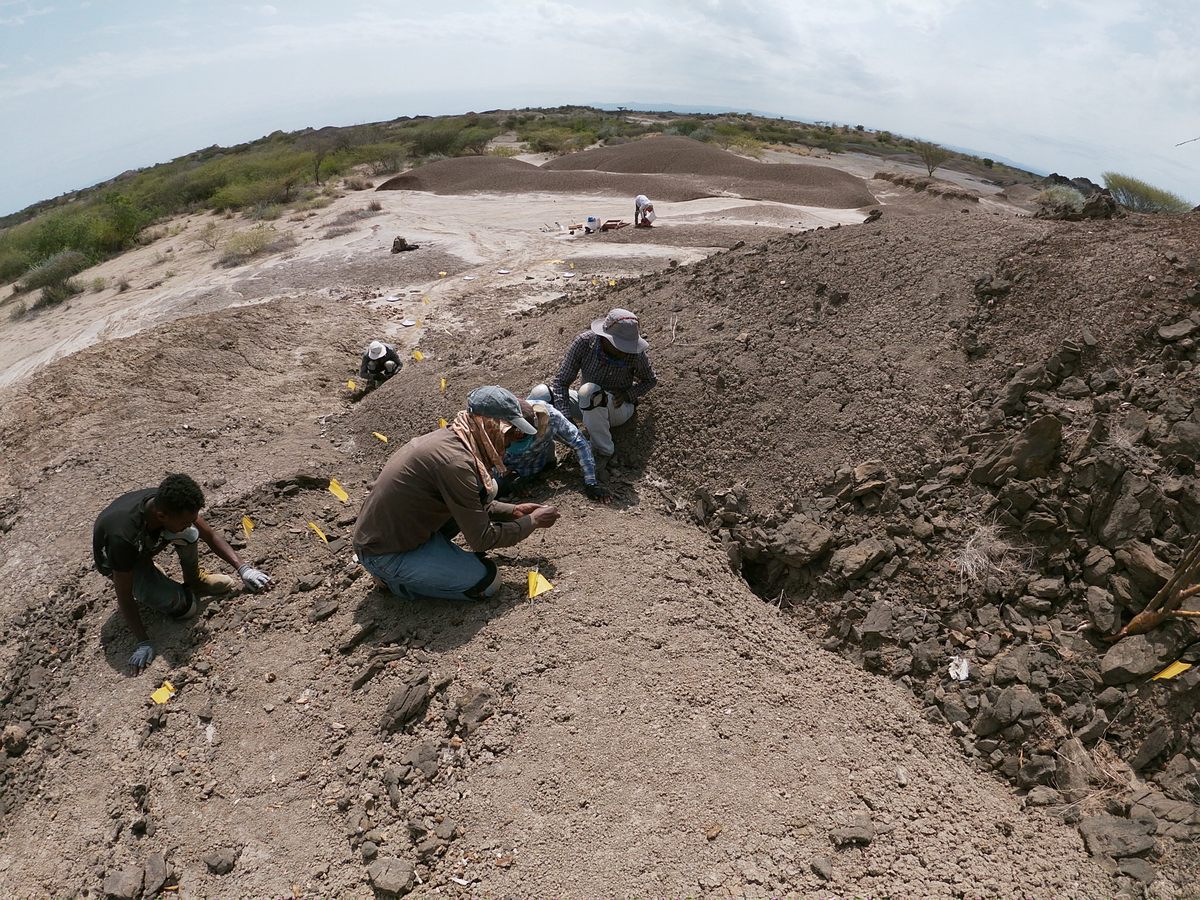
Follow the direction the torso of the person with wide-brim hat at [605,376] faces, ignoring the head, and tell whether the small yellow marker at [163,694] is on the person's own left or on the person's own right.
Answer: on the person's own right

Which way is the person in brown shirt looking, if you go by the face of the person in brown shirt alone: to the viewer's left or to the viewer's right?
to the viewer's right

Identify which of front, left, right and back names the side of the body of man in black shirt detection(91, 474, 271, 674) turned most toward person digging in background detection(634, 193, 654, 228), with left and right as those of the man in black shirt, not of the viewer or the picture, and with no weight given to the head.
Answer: left

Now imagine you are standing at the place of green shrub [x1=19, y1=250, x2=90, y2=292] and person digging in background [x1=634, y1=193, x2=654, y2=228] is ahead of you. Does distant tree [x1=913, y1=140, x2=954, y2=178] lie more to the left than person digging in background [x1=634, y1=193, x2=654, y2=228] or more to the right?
left

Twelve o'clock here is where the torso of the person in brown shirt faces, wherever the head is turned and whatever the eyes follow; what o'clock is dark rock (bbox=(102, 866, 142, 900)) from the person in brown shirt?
The dark rock is roughly at 5 o'clock from the person in brown shirt.

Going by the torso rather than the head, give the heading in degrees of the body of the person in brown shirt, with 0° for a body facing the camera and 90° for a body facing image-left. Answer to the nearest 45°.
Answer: approximately 270°

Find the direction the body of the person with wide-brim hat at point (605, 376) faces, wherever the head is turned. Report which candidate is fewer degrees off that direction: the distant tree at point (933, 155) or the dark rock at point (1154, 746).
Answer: the dark rock

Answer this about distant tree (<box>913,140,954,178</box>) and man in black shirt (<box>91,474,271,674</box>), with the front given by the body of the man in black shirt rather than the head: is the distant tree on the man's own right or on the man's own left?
on the man's own left

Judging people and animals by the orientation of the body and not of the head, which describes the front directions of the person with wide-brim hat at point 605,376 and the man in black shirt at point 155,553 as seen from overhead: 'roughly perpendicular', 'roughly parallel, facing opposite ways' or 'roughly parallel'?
roughly perpendicular

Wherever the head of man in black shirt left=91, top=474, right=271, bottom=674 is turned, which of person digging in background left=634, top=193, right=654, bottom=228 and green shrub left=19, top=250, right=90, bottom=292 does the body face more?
the person digging in background

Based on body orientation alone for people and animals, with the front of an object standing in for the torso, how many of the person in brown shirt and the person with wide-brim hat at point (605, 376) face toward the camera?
1

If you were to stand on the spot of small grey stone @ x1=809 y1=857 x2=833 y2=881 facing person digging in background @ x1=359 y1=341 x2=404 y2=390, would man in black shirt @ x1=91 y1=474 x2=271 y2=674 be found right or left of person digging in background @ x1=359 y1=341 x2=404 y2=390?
left

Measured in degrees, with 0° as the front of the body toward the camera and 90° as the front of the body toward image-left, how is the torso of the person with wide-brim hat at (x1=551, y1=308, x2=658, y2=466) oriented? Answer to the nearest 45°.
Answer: approximately 0°
